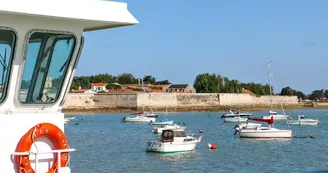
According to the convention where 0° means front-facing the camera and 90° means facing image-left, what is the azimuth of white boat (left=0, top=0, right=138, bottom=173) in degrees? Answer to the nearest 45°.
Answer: approximately 270°
